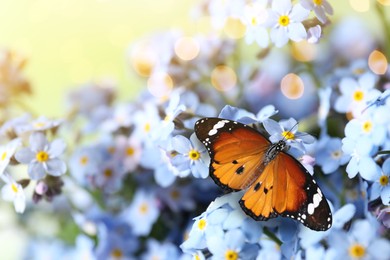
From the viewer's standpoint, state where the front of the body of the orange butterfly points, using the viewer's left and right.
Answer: facing away from the viewer and to the right of the viewer
